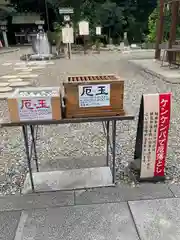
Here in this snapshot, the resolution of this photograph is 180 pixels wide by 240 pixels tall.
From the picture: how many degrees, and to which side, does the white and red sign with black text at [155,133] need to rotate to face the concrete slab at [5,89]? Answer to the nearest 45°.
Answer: approximately 135° to its right

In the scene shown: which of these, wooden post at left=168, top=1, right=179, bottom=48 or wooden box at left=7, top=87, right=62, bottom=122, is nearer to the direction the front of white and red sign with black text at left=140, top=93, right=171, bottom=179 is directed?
the wooden box

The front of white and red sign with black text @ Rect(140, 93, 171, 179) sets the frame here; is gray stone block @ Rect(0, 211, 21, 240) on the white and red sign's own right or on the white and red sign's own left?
on the white and red sign's own right

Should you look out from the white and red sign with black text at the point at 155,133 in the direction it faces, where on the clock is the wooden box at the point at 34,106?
The wooden box is roughly at 2 o'clock from the white and red sign with black text.

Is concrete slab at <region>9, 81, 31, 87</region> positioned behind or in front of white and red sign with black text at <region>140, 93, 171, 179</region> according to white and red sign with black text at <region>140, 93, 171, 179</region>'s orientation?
behind

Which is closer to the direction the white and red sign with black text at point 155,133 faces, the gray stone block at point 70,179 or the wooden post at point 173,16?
the gray stone block

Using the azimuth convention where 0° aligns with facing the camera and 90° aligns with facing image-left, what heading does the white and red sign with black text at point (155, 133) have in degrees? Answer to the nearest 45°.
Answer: approximately 0°

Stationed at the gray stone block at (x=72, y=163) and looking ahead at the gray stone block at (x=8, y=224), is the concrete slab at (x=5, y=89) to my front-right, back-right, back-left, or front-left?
back-right

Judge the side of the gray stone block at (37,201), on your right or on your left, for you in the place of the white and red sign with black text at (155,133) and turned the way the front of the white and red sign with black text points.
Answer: on your right
